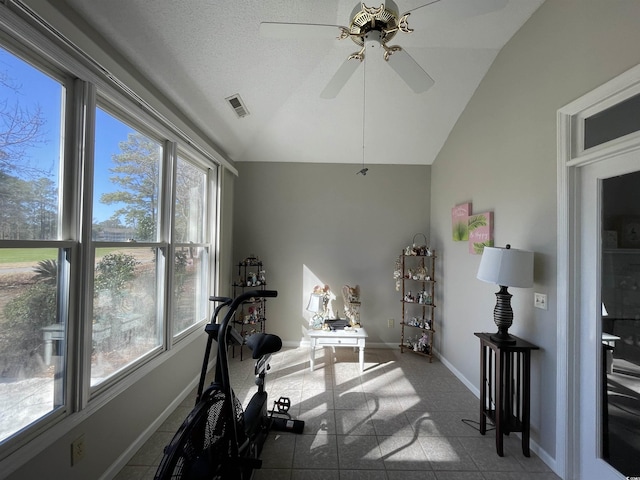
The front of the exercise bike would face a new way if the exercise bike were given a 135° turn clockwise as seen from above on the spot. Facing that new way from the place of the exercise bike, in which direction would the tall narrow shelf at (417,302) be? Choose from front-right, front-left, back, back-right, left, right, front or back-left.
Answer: front-right

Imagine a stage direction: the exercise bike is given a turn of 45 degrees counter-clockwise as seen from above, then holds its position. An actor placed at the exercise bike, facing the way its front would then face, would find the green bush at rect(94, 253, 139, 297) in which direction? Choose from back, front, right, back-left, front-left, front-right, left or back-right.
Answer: back-right

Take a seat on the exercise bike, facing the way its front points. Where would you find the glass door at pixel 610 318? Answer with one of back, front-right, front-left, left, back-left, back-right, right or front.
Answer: back-left

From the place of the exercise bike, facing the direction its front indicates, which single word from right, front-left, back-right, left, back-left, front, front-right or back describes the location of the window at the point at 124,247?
right

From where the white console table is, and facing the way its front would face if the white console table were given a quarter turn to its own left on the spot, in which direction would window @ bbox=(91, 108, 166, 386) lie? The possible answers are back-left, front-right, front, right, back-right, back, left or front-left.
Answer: back-right

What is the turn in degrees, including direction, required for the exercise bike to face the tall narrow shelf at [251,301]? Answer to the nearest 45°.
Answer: approximately 135° to its right

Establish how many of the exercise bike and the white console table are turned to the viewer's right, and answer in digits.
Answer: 0

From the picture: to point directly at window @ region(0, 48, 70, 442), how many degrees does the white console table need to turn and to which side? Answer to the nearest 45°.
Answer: approximately 45° to its right

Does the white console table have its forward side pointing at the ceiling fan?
yes

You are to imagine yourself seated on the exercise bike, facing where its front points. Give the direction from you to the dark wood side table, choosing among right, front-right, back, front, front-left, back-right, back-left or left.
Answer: back-left

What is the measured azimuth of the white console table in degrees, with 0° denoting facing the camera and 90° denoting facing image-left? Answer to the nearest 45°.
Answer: approximately 0°
